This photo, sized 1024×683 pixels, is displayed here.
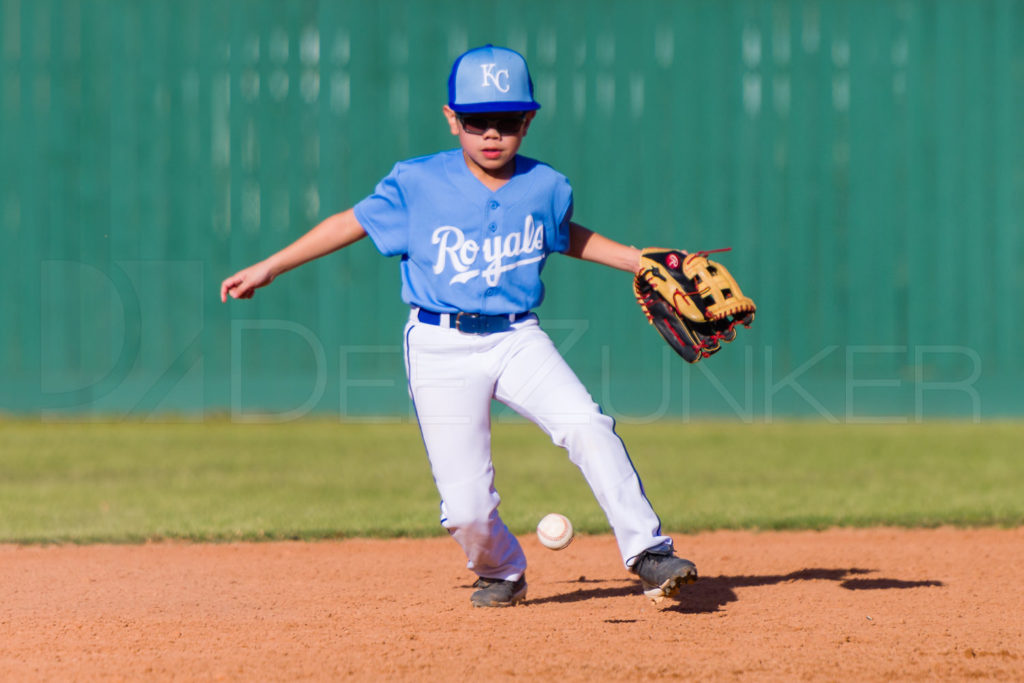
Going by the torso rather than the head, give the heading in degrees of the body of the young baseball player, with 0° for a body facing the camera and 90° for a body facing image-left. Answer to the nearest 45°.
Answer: approximately 0°
